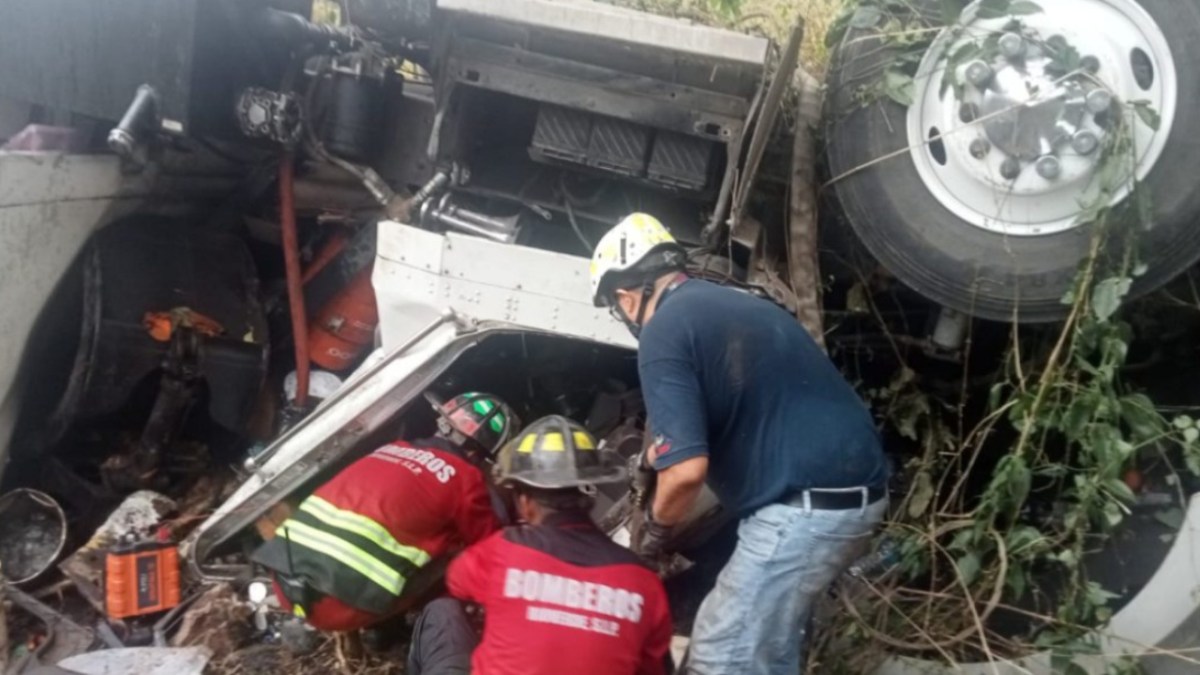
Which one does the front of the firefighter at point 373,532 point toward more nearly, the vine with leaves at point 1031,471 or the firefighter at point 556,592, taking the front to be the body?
the vine with leaves

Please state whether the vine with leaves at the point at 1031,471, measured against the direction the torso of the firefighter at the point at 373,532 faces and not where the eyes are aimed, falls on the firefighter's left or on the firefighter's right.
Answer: on the firefighter's right

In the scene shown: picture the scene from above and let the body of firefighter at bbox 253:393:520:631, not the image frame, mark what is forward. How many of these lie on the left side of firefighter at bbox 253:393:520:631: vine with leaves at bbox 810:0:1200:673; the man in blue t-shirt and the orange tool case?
1

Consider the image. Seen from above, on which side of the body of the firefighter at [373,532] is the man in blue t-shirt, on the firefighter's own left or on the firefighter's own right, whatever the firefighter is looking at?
on the firefighter's own right

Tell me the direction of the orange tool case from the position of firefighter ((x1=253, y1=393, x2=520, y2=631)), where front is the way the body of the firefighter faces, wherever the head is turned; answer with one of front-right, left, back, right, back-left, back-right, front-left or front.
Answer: left

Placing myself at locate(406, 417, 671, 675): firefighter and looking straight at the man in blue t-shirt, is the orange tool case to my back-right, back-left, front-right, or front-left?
back-left

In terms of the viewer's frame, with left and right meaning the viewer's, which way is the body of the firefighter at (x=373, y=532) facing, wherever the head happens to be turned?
facing away from the viewer and to the right of the viewer

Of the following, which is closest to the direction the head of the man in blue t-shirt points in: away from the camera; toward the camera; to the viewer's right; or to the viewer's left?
to the viewer's left

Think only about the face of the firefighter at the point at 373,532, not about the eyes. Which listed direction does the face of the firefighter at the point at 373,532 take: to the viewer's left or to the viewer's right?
to the viewer's right
